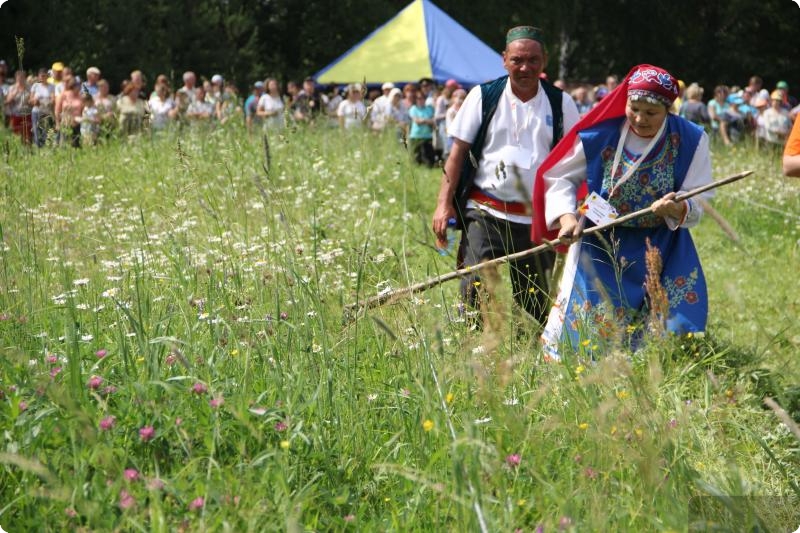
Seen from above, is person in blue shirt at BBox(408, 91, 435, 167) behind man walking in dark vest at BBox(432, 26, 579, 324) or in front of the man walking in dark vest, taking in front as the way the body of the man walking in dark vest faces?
behind

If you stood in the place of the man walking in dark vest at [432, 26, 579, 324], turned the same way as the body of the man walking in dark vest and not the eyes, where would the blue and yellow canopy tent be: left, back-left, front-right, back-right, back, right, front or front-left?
back

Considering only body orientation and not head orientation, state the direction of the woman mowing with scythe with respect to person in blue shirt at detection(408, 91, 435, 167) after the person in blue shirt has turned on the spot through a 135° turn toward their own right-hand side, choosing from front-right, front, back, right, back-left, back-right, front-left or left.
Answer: back-left

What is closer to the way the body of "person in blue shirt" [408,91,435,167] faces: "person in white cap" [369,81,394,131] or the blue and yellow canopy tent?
the person in white cap

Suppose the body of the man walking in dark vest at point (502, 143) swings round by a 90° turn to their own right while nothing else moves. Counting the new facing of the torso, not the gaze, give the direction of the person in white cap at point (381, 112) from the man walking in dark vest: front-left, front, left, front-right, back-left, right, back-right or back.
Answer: right

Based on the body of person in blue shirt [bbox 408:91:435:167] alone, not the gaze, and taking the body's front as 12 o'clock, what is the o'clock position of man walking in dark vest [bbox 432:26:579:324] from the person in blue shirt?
The man walking in dark vest is roughly at 12 o'clock from the person in blue shirt.

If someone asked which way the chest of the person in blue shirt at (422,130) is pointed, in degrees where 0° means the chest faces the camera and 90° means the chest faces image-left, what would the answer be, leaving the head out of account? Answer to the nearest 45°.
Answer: approximately 0°

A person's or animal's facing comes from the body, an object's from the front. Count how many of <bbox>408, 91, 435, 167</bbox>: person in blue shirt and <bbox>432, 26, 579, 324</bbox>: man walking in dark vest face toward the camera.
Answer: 2

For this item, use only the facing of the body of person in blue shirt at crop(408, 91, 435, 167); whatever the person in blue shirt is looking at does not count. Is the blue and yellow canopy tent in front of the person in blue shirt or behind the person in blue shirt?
behind

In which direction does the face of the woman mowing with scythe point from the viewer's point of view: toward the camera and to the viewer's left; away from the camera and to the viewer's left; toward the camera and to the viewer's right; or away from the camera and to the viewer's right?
toward the camera and to the viewer's left

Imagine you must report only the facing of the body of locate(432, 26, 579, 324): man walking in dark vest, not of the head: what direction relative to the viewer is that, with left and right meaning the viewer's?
facing the viewer

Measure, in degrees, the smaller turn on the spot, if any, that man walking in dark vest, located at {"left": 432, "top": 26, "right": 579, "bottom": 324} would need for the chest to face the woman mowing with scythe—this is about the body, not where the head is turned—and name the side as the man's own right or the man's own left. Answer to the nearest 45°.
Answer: approximately 45° to the man's own left
